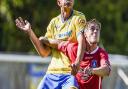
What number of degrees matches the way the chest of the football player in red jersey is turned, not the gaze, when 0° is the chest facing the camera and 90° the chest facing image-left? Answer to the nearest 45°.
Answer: approximately 0°
